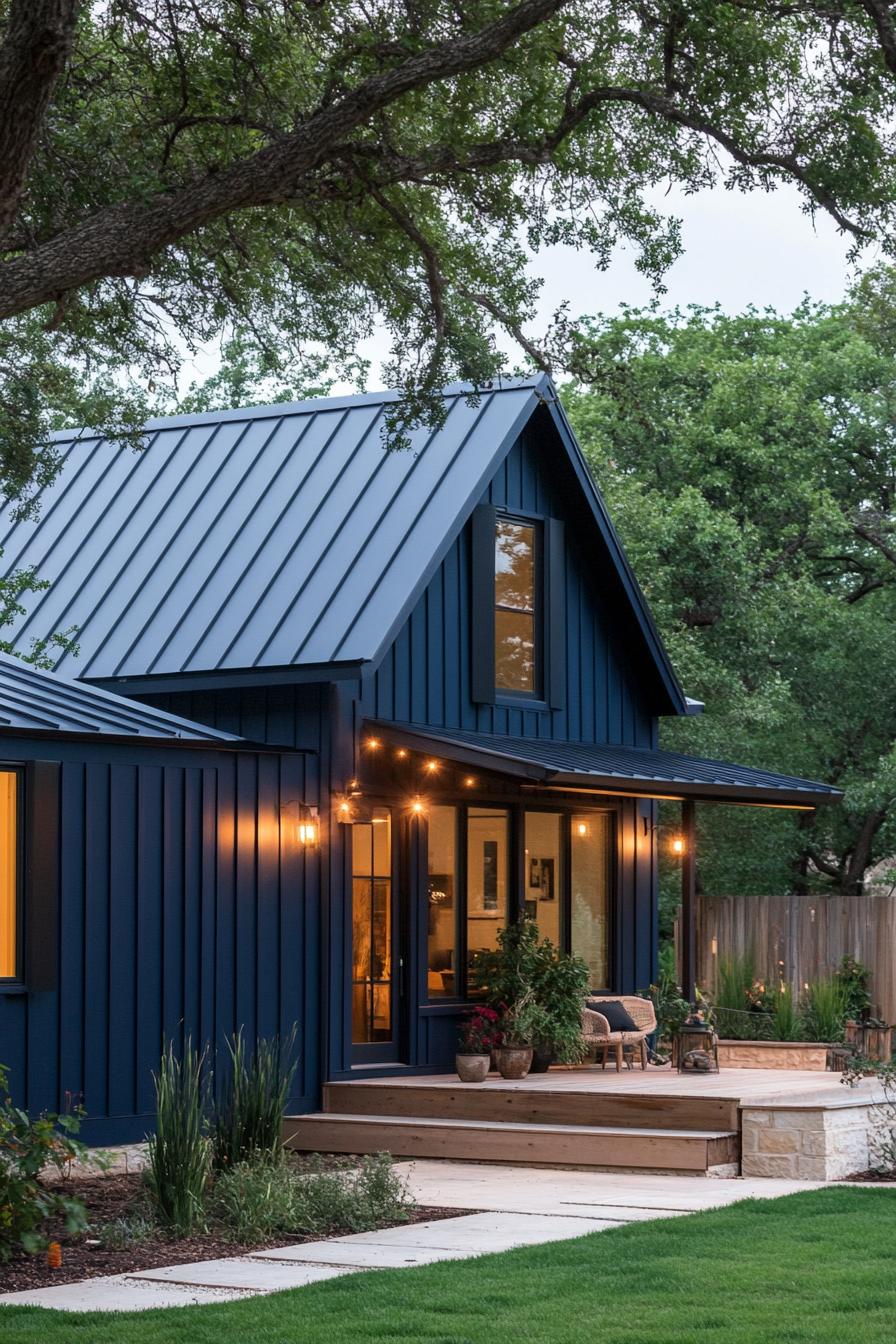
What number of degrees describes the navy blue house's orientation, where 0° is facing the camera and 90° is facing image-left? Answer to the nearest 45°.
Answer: approximately 315°

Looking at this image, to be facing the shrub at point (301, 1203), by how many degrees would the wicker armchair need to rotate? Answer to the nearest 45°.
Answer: approximately 90° to its right

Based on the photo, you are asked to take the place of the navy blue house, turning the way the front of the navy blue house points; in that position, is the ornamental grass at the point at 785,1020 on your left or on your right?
on your left

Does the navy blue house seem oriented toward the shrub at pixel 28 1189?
no

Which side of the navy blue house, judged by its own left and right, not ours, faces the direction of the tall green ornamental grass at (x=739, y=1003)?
left

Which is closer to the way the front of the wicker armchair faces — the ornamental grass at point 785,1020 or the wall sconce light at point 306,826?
the wall sconce light

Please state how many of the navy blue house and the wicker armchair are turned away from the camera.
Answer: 0

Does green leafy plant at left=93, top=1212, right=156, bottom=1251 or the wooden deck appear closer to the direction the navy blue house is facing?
the wooden deck
